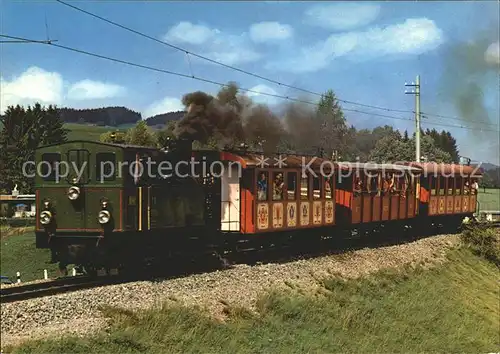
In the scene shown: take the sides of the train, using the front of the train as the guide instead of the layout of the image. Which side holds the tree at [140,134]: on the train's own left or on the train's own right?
on the train's own right

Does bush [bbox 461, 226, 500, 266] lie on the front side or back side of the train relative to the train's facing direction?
on the back side

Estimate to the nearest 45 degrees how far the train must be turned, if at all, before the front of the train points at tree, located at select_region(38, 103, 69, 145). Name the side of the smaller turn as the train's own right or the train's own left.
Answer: approximately 45° to the train's own right

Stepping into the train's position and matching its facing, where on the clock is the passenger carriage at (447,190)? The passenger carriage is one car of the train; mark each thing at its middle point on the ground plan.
The passenger carriage is roughly at 6 o'clock from the train.

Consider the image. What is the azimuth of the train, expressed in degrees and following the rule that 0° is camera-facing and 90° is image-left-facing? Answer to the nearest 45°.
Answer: approximately 45°

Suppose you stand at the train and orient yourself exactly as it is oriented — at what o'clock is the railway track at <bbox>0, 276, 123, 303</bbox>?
The railway track is roughly at 12 o'clock from the train.
